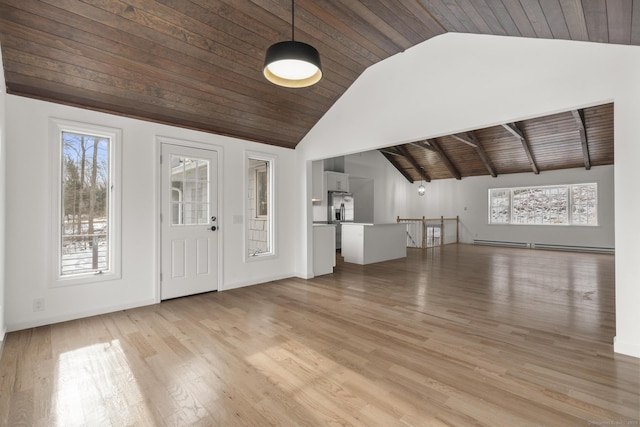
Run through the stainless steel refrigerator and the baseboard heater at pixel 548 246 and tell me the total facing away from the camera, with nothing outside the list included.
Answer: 0

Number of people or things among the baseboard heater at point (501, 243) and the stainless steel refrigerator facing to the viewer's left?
0

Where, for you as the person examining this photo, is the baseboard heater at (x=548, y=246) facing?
facing the viewer

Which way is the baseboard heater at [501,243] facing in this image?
toward the camera

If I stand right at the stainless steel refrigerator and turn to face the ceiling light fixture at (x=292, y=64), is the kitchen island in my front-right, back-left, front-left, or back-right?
front-left

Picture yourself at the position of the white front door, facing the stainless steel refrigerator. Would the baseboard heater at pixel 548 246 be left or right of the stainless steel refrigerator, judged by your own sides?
right

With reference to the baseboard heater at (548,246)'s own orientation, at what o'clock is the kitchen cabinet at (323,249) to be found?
The kitchen cabinet is roughly at 1 o'clock from the baseboard heater.

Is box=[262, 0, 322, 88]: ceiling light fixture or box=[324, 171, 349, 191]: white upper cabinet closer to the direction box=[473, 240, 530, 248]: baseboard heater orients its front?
the ceiling light fixture

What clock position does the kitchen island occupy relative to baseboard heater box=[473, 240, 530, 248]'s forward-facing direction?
The kitchen island is roughly at 1 o'clock from the baseboard heater.

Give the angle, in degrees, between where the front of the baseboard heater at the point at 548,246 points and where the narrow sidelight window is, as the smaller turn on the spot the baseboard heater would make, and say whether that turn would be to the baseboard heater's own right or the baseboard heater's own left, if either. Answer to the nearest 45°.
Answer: approximately 45° to the baseboard heater's own right

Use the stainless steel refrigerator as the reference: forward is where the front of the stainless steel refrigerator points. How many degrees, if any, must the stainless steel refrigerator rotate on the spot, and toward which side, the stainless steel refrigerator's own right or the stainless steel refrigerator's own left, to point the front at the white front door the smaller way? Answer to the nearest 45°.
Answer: approximately 90° to the stainless steel refrigerator's own right

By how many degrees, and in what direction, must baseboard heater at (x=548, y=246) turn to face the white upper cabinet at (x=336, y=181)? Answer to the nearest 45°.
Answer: approximately 45° to its right

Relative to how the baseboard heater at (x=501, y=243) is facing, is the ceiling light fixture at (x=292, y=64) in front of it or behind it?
in front

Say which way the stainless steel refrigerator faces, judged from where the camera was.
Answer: facing the viewer and to the right of the viewer

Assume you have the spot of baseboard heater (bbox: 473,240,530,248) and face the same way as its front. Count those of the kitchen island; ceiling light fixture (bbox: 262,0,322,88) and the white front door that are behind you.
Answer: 0
